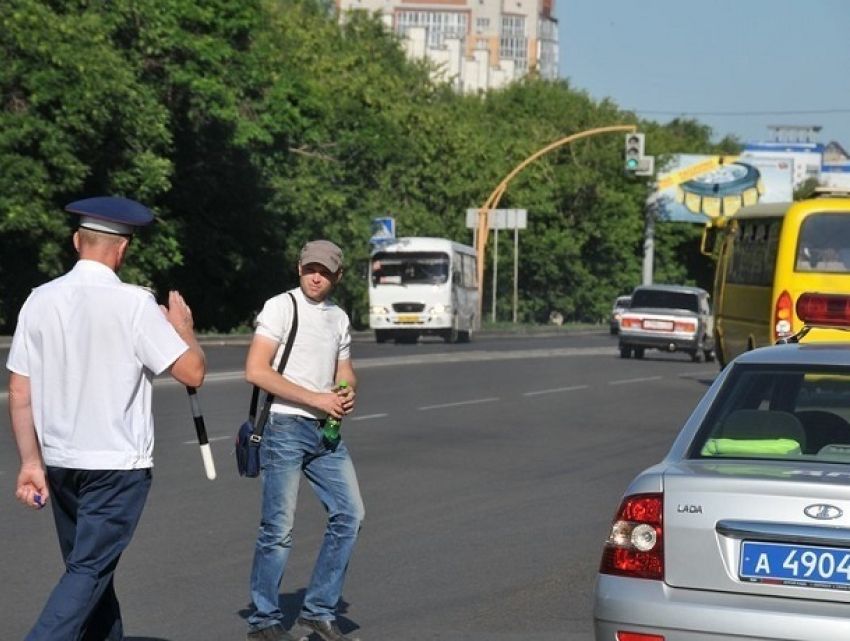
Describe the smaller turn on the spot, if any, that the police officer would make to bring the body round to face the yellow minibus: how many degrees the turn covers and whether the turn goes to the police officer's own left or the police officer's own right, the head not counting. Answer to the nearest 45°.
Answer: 0° — they already face it

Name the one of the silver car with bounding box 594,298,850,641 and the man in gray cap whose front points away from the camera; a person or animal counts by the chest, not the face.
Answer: the silver car

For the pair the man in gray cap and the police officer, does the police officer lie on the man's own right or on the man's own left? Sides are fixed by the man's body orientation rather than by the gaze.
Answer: on the man's own right

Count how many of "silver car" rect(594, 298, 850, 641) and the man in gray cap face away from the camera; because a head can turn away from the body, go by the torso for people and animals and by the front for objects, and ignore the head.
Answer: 1

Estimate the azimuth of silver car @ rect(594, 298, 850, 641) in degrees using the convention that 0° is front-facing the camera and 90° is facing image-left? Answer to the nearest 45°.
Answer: approximately 180°

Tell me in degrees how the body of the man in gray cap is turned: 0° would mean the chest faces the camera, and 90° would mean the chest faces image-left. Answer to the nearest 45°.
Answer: approximately 315°

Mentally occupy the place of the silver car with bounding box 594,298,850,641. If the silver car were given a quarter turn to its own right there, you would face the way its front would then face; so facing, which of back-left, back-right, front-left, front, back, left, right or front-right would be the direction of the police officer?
back

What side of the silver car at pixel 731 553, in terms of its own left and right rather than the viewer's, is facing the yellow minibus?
front

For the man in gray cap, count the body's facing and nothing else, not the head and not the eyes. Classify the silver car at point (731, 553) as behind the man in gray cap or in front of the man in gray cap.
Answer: in front
